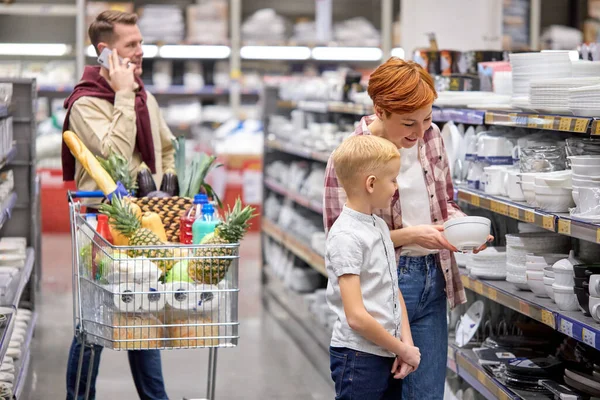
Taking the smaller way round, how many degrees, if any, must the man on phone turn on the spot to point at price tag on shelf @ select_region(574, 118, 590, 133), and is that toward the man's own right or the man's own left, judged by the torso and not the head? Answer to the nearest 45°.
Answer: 0° — they already face it

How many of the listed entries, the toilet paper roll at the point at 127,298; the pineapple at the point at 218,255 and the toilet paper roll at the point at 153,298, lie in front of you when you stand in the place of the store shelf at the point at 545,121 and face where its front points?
3

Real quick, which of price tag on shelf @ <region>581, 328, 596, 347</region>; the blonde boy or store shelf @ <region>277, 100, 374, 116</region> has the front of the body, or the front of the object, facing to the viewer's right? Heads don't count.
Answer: the blonde boy

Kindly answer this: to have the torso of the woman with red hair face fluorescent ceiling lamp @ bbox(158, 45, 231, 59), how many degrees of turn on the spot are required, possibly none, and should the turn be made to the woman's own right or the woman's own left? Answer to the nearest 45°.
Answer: approximately 135° to the woman's own left
